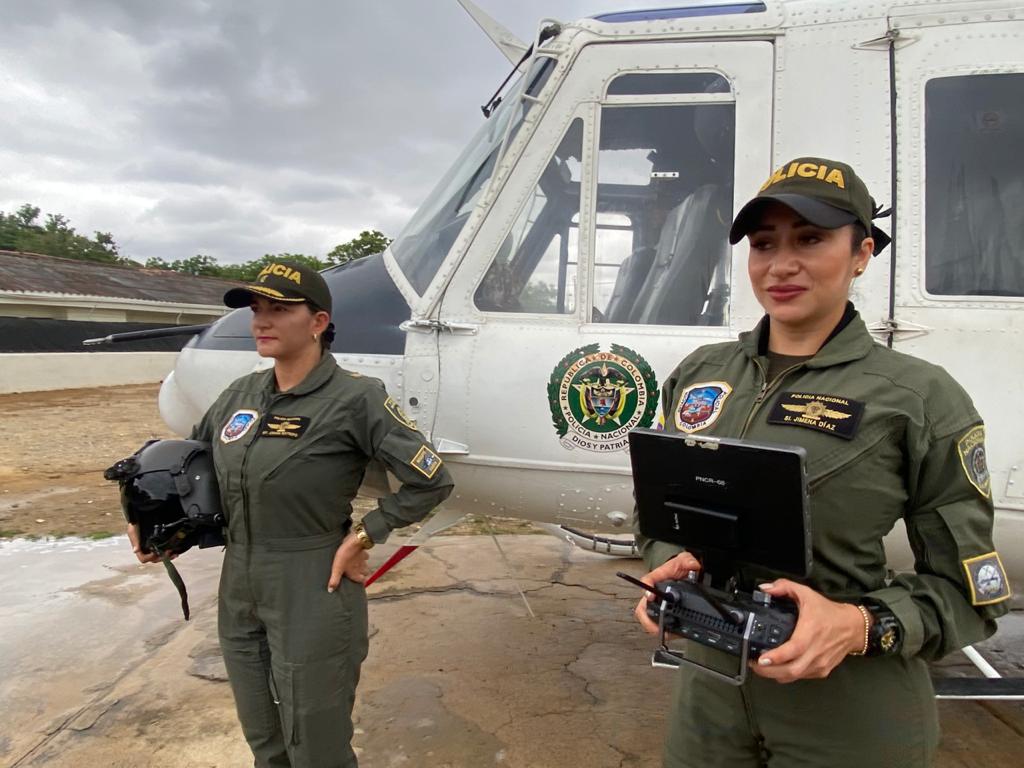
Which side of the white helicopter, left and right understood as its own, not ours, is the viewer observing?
left

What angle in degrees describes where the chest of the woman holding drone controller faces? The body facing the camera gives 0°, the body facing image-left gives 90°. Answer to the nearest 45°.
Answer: approximately 45°

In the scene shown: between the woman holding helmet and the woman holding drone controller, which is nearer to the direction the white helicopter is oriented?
the woman holding helmet

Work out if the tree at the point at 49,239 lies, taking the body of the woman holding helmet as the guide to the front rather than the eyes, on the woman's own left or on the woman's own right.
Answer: on the woman's own right

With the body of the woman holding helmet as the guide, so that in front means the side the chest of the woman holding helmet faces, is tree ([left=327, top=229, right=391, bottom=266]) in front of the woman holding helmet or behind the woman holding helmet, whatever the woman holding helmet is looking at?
behind

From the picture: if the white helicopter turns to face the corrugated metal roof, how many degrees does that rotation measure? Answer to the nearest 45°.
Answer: approximately 45° to its right

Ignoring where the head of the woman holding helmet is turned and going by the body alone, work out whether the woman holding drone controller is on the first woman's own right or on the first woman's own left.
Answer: on the first woman's own left

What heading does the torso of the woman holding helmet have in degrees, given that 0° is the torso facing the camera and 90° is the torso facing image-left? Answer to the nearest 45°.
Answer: approximately 45°
